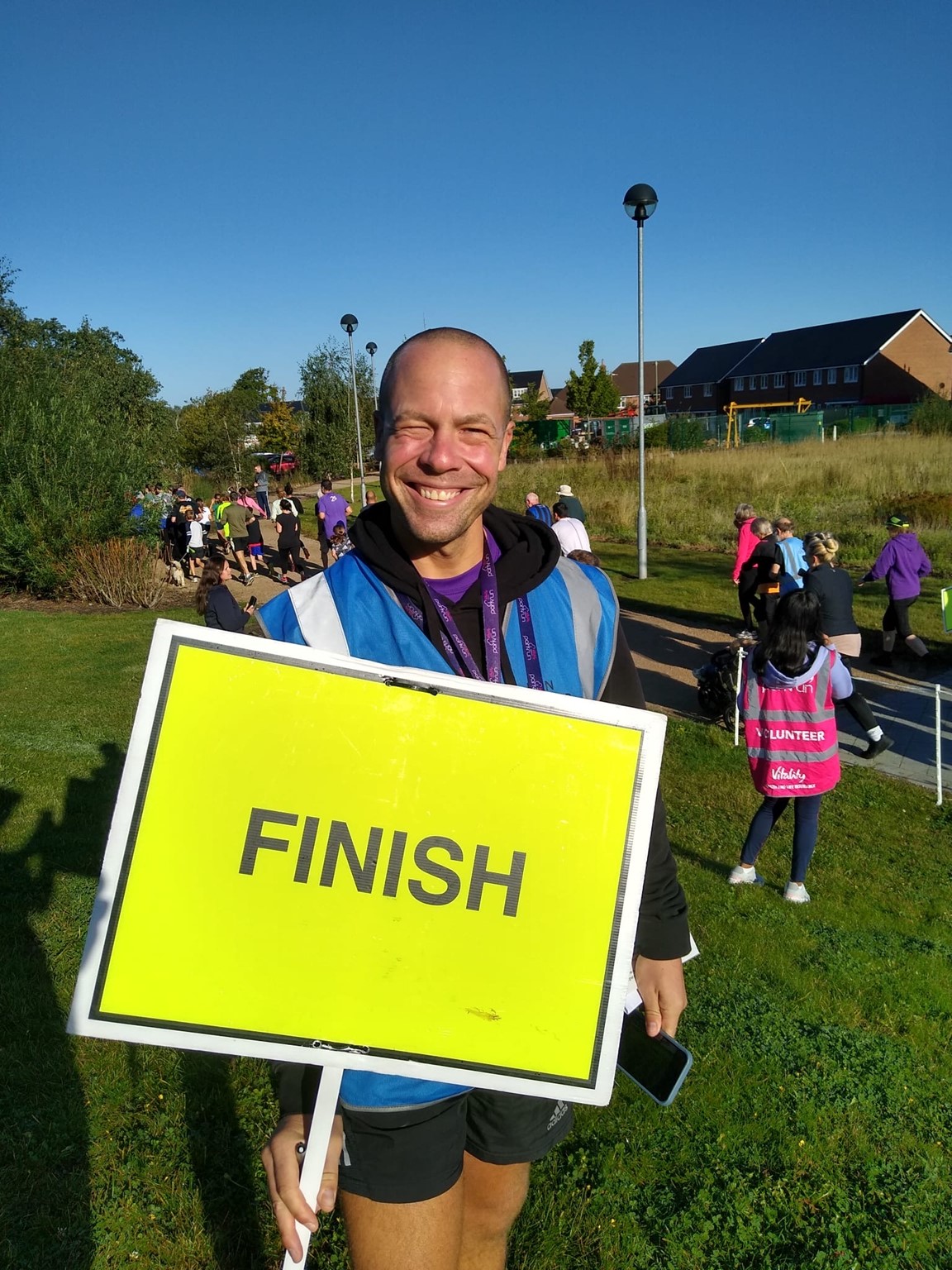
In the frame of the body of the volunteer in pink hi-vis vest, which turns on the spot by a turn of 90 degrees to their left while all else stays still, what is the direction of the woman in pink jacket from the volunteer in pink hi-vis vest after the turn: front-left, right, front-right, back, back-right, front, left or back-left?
right

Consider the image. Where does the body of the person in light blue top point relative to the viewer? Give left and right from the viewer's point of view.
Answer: facing away from the viewer and to the left of the viewer

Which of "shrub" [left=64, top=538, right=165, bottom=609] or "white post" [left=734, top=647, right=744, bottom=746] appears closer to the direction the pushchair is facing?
the shrub

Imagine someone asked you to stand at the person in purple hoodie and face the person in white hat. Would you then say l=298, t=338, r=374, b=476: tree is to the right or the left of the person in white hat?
right

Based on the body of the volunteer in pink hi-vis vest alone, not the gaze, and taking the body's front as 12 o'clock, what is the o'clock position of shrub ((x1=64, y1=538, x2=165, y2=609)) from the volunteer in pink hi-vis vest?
The shrub is roughly at 10 o'clock from the volunteer in pink hi-vis vest.

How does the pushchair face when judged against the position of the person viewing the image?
facing away from the viewer and to the left of the viewer

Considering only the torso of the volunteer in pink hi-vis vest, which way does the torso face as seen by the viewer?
away from the camera

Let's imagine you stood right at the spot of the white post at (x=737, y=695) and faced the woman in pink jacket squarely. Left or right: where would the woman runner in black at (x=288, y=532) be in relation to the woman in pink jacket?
left

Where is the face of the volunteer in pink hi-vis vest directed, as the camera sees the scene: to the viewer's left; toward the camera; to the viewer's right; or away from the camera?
away from the camera

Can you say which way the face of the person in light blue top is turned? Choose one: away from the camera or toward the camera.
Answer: away from the camera
